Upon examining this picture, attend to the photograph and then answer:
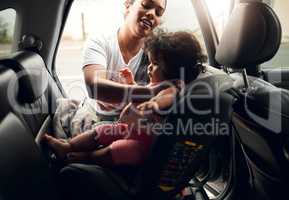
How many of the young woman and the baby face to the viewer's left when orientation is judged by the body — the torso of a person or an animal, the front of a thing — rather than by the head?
1

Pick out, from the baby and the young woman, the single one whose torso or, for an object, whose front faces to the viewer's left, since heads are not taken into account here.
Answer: the baby

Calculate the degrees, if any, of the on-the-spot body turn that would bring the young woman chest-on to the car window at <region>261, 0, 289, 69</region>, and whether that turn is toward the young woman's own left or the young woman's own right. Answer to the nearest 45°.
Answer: approximately 45° to the young woman's own left

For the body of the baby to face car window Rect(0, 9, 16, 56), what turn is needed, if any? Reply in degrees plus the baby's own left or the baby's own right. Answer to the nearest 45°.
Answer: approximately 45° to the baby's own right

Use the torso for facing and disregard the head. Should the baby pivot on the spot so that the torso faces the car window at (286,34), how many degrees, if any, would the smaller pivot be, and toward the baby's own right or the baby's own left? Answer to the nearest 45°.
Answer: approximately 135° to the baby's own right

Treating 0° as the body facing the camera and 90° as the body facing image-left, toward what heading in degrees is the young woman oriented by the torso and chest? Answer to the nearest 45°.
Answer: approximately 315°

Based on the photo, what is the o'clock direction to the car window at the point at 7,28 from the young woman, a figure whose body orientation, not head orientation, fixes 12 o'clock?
The car window is roughly at 5 o'clock from the young woman.

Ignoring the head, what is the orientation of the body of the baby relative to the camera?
to the viewer's left

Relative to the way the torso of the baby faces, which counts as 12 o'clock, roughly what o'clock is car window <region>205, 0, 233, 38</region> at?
The car window is roughly at 4 o'clock from the baby.
